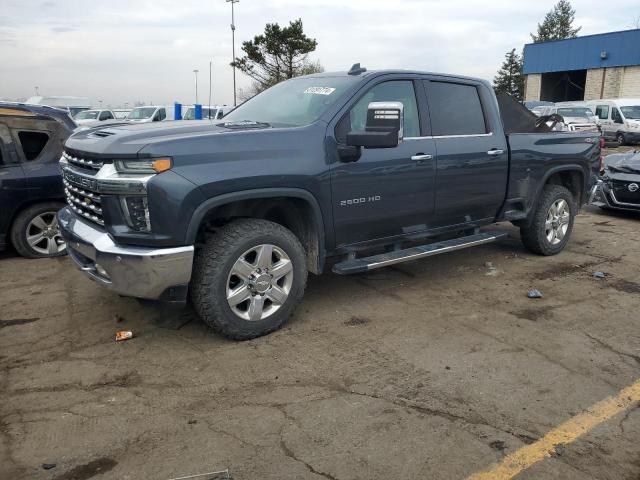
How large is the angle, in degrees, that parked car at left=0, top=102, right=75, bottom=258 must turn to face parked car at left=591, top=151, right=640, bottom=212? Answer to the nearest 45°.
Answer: approximately 180°

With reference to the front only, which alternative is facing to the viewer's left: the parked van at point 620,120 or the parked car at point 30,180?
the parked car at point 30,180

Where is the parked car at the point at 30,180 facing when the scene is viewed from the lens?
facing to the left of the viewer

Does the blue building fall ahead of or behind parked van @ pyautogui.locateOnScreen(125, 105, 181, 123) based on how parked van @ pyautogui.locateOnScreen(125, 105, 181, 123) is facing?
behind

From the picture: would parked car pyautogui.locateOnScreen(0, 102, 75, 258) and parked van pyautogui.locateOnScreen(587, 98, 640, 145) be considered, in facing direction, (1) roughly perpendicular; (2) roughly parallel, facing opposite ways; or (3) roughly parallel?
roughly perpendicular

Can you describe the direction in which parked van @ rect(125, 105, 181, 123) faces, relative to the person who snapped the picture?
facing the viewer and to the left of the viewer

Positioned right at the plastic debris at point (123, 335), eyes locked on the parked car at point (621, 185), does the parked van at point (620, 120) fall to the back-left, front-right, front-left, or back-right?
front-left

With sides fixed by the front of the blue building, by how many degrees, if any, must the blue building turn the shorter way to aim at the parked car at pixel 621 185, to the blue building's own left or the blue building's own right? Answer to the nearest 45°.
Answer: approximately 45° to the blue building's own left

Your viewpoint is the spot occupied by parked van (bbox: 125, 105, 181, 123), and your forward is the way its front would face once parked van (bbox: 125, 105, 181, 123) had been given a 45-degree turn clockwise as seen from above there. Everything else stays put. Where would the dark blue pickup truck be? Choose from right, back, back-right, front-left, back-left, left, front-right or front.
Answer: left

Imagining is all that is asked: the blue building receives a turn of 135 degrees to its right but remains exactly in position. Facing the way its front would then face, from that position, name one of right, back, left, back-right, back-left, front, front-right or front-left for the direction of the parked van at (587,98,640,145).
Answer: back

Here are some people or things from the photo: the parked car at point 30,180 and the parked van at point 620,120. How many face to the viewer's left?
1

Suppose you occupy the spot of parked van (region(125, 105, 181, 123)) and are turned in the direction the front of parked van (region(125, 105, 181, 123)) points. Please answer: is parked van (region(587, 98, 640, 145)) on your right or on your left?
on your left
